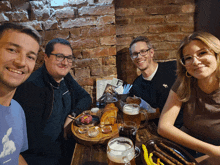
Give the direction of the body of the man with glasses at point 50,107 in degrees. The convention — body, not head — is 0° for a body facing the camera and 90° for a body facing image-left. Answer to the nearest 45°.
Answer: approximately 315°

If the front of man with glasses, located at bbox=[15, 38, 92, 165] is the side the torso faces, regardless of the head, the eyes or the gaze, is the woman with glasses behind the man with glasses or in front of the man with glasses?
in front

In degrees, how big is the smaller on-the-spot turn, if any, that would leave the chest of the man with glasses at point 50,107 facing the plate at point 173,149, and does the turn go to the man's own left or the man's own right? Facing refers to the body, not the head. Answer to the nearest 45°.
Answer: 0° — they already face it

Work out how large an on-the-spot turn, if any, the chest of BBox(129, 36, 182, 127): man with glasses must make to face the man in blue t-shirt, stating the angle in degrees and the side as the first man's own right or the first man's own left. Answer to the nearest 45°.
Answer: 0° — they already face them

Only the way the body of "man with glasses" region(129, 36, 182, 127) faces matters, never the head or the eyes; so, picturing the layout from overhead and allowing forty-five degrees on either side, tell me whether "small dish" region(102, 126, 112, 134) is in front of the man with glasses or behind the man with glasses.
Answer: in front
